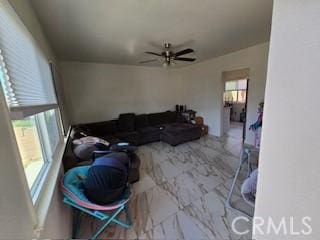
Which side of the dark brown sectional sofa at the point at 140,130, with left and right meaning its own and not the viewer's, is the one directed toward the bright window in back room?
left

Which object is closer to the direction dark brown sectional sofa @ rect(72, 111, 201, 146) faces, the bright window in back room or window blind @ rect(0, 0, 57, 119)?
the window blind

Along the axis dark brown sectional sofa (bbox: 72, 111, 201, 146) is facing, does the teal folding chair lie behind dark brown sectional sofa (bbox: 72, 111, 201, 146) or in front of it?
in front

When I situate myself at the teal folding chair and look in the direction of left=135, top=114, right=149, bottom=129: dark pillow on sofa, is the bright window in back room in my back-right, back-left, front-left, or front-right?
front-right

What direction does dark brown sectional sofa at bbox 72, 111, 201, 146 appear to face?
toward the camera
